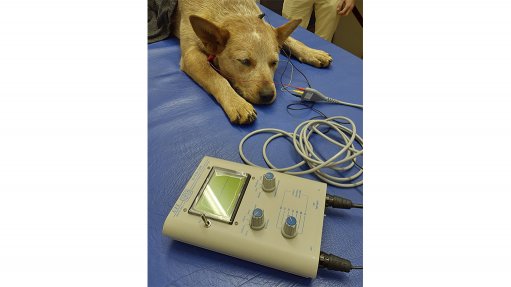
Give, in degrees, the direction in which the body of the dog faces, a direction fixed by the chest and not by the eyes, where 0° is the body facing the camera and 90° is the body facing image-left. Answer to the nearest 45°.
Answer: approximately 315°

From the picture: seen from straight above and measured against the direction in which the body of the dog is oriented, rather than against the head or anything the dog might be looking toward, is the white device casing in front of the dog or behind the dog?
in front

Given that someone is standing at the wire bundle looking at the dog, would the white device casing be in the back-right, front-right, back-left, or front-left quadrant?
back-left
